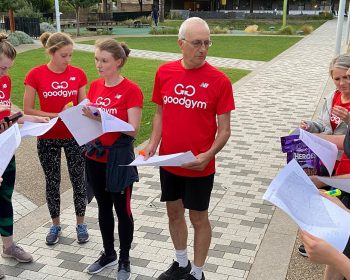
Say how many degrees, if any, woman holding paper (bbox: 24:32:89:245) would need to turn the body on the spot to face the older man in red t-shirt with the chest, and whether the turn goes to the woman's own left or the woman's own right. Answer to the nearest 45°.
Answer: approximately 45° to the woman's own left

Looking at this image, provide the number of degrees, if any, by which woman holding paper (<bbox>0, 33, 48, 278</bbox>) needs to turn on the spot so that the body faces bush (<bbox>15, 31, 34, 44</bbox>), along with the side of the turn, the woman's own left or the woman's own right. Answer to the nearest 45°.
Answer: approximately 135° to the woman's own left

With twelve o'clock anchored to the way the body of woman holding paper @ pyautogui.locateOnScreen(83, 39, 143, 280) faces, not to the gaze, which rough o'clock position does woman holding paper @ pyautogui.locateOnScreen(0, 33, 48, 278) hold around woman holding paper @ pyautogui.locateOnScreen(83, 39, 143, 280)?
woman holding paper @ pyautogui.locateOnScreen(0, 33, 48, 278) is roughly at 2 o'clock from woman holding paper @ pyautogui.locateOnScreen(83, 39, 143, 280).

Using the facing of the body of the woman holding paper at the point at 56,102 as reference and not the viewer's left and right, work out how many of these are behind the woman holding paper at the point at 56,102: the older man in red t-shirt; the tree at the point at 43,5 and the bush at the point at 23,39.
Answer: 2

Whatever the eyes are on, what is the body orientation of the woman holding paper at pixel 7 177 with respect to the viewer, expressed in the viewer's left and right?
facing the viewer and to the right of the viewer

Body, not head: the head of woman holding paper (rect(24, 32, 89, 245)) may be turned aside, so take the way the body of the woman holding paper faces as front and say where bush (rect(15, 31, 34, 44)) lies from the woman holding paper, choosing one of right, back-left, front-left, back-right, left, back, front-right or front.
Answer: back

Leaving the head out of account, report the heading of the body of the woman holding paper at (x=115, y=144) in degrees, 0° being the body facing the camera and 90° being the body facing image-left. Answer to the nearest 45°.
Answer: approximately 45°

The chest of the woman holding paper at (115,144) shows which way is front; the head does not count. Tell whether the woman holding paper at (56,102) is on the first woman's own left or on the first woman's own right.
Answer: on the first woman's own right

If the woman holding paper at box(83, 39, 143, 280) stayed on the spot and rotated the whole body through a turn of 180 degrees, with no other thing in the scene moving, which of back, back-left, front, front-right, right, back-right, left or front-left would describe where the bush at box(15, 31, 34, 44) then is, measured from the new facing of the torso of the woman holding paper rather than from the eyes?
front-left

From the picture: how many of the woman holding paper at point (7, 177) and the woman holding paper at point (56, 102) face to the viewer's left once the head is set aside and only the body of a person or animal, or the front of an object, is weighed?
0

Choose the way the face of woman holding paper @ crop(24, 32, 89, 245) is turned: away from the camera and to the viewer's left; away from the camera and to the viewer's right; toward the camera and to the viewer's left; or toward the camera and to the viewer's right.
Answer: toward the camera and to the viewer's right

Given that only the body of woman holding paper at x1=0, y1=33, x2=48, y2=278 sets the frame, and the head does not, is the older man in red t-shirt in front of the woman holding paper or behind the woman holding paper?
in front

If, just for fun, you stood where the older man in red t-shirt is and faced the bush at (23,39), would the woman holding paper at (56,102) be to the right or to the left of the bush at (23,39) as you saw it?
left

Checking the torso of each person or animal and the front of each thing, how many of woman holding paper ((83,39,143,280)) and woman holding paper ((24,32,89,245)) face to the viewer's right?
0
